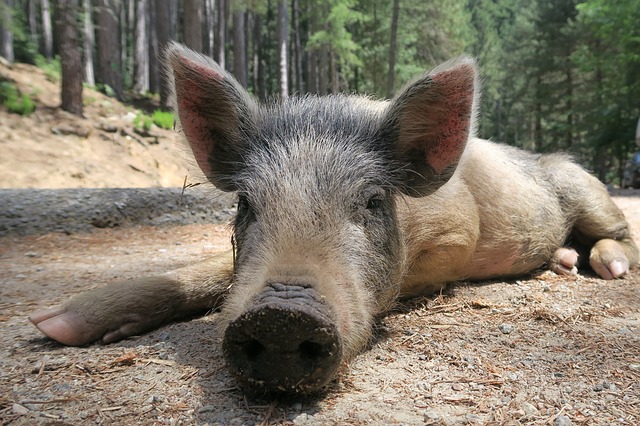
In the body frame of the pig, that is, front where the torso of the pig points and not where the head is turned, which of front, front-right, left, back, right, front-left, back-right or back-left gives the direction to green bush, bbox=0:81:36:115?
right

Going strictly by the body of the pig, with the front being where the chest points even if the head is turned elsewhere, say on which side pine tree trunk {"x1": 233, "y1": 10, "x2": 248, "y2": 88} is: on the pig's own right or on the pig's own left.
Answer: on the pig's own right

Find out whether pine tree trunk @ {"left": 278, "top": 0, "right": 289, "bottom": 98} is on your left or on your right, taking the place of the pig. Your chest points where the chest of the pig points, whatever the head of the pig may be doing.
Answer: on your right

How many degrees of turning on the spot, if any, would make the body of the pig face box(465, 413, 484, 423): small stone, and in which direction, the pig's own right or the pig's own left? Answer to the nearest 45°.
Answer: approximately 90° to the pig's own left

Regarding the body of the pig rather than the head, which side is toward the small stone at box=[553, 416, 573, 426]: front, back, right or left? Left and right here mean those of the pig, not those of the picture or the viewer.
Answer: left

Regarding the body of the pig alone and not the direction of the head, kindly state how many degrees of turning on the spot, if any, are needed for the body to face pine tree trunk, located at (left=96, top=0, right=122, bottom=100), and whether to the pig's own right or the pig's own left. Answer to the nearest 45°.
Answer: approximately 90° to the pig's own right

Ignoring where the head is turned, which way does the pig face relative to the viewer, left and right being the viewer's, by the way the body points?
facing the viewer and to the left of the viewer

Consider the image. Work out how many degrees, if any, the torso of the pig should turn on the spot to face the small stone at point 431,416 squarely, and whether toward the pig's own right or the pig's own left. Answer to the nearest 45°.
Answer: approximately 90° to the pig's own left

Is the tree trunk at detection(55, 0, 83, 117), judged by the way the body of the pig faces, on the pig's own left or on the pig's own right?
on the pig's own right
